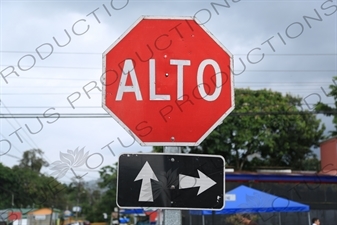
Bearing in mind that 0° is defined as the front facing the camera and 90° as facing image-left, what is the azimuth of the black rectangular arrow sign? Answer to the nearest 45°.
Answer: approximately 0°

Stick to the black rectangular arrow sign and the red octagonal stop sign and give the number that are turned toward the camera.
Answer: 2

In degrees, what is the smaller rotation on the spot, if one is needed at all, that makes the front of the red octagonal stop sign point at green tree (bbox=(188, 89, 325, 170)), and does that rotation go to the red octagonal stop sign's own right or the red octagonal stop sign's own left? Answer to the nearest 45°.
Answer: approximately 180°

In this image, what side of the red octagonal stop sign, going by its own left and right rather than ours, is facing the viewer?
front
